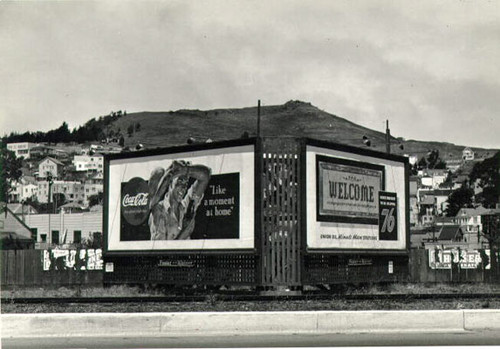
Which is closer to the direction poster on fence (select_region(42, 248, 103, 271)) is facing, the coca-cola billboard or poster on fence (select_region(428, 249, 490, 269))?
the coca-cola billboard

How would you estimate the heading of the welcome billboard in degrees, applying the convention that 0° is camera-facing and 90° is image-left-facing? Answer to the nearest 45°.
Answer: approximately 315°

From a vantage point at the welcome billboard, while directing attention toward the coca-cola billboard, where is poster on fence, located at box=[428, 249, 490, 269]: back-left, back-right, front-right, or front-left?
back-right

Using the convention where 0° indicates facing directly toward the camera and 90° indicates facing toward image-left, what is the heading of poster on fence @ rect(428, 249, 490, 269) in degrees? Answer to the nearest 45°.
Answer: approximately 0°

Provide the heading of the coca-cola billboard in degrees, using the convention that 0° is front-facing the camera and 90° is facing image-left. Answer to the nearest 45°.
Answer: approximately 45°

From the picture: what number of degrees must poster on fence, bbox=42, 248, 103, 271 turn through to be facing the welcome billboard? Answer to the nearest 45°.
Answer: approximately 45° to its left

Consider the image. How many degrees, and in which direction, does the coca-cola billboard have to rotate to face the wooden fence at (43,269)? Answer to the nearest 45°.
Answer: approximately 90° to its right

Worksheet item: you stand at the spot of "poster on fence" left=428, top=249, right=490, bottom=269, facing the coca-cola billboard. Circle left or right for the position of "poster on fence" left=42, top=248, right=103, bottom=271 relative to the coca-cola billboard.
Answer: right

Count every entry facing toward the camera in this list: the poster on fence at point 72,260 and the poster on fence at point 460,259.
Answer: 2

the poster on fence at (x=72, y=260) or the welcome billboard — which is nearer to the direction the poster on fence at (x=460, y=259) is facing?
the welcome billboard
